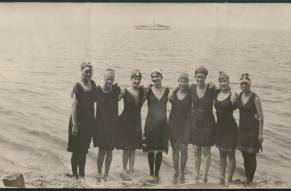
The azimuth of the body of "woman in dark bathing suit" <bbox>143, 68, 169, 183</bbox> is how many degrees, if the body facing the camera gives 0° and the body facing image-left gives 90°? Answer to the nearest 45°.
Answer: approximately 0°

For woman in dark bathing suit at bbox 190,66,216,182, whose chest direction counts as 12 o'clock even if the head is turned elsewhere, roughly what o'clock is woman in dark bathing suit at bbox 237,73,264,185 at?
woman in dark bathing suit at bbox 237,73,264,185 is roughly at 9 o'clock from woman in dark bathing suit at bbox 190,66,216,182.

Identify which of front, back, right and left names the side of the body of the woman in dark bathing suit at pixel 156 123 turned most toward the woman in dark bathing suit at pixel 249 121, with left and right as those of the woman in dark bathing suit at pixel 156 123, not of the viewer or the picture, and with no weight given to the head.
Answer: left

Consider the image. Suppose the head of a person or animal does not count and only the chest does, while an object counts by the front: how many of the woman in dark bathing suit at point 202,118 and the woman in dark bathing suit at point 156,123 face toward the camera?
2

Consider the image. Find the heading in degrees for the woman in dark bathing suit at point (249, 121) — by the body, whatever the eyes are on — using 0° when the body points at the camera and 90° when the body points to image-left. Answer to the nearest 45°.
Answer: approximately 45°

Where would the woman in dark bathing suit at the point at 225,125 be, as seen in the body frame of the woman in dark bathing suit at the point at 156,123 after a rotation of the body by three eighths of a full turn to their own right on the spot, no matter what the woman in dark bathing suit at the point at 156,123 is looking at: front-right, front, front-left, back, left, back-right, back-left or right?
back-right

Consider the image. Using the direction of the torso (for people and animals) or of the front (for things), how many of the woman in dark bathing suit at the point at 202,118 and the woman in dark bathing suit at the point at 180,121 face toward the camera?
2
